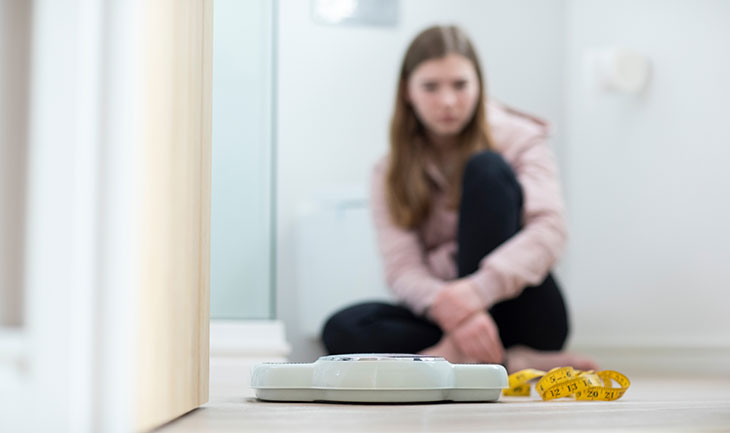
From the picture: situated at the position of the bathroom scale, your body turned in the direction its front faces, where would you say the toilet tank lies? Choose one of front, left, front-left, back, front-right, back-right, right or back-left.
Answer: back

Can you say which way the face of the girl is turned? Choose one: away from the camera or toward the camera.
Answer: toward the camera

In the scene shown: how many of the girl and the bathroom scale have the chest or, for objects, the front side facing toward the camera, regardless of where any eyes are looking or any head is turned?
2

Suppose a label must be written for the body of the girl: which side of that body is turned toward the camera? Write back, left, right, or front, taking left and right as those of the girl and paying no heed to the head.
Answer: front

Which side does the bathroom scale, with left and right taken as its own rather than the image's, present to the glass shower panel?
back

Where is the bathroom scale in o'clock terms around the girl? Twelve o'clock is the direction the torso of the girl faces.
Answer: The bathroom scale is roughly at 12 o'clock from the girl.

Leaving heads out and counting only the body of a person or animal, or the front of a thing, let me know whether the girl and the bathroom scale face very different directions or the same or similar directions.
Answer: same or similar directions

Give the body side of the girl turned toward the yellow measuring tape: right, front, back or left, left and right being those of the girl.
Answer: front

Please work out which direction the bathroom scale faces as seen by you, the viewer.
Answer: facing the viewer
